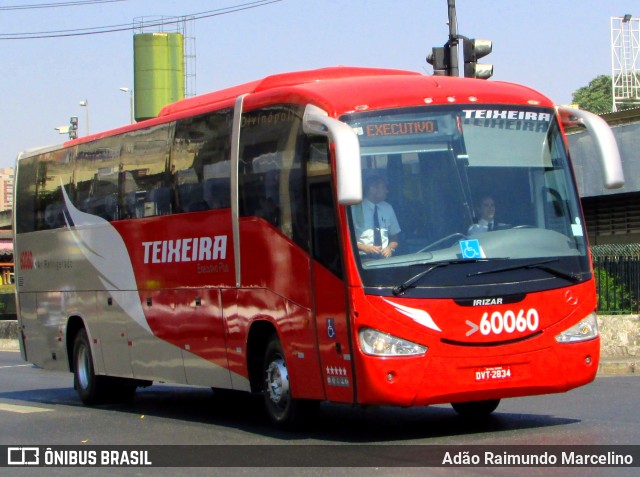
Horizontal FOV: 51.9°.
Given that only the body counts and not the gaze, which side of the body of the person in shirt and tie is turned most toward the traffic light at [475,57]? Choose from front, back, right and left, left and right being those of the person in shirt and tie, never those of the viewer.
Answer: back

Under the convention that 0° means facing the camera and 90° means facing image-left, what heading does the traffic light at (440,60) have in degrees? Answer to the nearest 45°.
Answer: approximately 90°

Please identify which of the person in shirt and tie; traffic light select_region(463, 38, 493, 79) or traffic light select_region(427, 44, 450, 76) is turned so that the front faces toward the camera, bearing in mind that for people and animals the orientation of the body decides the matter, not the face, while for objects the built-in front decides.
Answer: the person in shirt and tie

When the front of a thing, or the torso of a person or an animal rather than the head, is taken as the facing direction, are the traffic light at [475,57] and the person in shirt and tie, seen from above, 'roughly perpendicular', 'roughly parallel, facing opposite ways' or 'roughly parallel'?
roughly perpendicular

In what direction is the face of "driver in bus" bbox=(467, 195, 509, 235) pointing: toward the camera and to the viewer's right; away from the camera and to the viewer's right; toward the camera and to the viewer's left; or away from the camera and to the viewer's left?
toward the camera and to the viewer's right

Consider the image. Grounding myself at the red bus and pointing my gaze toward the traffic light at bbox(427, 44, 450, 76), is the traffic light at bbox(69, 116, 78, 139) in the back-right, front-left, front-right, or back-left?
front-left

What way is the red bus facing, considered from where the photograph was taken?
facing the viewer and to the right of the viewer

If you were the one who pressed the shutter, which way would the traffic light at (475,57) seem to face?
facing to the right of the viewer

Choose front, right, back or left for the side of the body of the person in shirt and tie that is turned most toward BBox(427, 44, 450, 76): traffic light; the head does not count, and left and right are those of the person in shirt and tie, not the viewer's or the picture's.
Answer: back

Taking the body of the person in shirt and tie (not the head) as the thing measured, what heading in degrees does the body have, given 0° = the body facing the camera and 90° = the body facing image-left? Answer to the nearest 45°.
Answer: approximately 0°

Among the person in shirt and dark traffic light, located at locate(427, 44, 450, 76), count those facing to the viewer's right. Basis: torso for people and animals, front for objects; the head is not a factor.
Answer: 0

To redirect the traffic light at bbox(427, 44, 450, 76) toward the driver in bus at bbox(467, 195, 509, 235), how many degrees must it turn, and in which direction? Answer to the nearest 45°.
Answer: approximately 90° to its left
